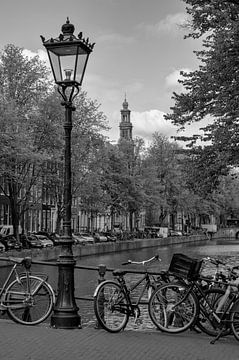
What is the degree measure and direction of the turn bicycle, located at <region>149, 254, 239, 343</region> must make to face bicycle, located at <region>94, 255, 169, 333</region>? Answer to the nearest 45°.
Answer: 0° — it already faces it

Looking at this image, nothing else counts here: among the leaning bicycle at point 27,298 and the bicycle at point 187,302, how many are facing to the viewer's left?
2

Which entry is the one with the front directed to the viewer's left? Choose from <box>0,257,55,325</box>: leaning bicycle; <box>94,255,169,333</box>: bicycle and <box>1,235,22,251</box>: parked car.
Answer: the leaning bicycle

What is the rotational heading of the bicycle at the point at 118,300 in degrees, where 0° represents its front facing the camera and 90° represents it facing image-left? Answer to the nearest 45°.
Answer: approximately 225°

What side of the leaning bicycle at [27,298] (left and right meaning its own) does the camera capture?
left

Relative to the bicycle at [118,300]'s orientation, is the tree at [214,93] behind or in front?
in front

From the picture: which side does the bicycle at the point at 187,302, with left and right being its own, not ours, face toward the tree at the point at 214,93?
right

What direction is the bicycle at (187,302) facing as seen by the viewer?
to the viewer's left
